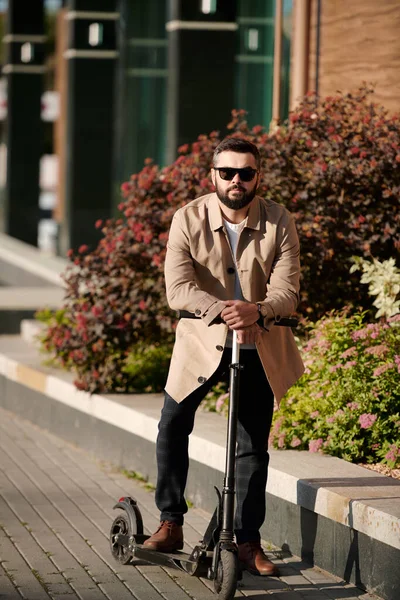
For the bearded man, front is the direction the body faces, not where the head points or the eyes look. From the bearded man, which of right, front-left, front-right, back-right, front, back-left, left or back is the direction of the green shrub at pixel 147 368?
back

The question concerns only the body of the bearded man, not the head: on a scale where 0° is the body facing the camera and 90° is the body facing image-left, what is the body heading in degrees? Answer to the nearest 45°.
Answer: approximately 0°

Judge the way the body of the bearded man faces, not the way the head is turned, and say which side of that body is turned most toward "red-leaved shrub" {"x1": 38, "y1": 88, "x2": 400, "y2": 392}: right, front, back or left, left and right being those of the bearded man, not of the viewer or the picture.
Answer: back

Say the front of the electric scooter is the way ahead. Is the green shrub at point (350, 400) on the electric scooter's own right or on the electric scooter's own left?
on the electric scooter's own left

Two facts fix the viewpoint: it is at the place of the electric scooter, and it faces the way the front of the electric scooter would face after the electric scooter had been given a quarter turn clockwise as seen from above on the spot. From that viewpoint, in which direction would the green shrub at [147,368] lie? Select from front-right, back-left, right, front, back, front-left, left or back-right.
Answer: back-right

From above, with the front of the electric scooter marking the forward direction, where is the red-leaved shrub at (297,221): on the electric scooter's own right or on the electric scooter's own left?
on the electric scooter's own left

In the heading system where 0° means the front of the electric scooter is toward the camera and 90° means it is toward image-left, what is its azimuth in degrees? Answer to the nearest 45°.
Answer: approximately 315°

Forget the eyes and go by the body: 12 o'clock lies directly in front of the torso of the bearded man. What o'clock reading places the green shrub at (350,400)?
The green shrub is roughly at 7 o'clock from the bearded man.

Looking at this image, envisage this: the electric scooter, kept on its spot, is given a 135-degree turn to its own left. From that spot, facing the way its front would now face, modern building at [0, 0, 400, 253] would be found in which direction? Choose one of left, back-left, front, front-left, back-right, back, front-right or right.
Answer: front
